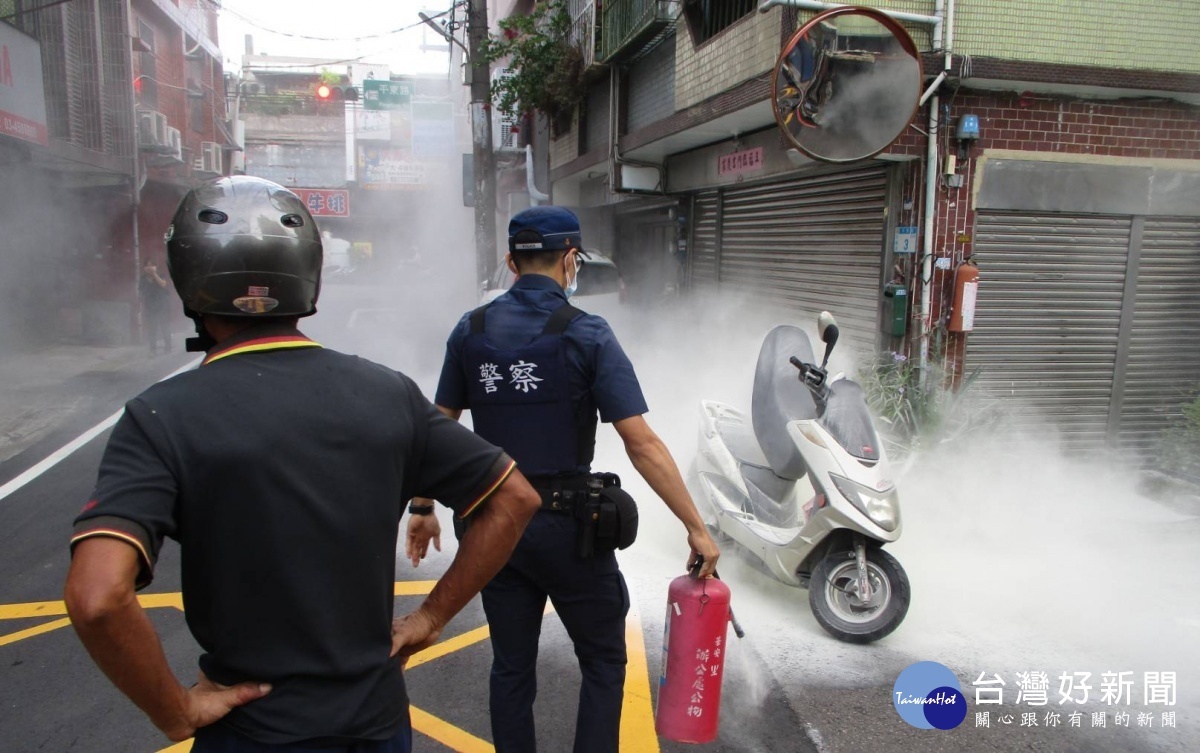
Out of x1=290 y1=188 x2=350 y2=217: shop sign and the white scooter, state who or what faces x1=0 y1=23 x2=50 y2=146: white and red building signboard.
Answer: the shop sign

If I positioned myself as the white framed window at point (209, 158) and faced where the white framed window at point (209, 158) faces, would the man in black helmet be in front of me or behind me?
in front

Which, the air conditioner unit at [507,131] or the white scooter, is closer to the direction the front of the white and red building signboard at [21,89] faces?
the white scooter

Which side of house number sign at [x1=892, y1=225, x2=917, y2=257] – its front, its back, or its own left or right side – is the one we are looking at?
front

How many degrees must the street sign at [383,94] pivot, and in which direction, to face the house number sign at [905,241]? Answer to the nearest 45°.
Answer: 0° — it already faces it

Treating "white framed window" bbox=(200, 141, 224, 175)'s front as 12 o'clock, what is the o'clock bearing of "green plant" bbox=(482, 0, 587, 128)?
The green plant is roughly at 1 o'clock from the white framed window.

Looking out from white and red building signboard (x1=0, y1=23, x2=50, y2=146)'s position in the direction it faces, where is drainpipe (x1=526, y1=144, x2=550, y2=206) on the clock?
The drainpipe is roughly at 10 o'clock from the white and red building signboard.

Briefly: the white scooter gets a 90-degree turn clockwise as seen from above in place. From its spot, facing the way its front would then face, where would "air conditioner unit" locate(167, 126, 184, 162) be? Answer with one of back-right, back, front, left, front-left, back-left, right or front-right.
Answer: right

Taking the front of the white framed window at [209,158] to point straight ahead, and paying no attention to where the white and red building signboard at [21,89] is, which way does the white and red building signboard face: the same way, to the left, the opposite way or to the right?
the same way

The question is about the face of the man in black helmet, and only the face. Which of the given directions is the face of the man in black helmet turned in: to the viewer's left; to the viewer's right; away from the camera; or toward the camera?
away from the camera

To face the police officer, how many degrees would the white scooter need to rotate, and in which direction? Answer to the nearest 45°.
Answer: approximately 90° to its right

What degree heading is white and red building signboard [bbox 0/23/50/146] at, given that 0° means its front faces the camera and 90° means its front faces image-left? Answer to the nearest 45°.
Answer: approximately 315°

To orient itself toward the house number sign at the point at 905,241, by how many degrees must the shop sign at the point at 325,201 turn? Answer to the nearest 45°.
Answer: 0° — it already faces it

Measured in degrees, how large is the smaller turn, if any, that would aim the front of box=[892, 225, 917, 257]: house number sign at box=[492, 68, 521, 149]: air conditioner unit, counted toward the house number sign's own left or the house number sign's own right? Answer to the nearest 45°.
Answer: approximately 135° to the house number sign's own right

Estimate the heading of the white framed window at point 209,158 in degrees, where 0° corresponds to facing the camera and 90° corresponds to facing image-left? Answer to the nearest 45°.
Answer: approximately 315°

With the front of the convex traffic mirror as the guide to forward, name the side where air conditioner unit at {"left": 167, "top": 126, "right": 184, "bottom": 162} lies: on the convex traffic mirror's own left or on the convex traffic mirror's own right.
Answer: on the convex traffic mirror's own right

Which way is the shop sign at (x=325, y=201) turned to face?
toward the camera
